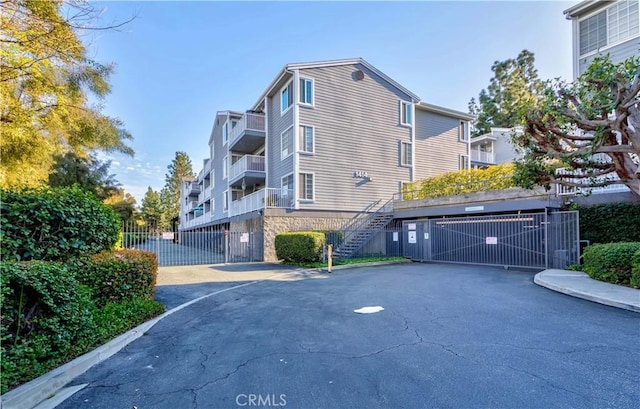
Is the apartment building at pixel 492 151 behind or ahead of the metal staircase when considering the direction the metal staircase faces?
behind

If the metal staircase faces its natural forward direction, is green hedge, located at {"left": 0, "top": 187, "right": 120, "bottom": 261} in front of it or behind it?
in front

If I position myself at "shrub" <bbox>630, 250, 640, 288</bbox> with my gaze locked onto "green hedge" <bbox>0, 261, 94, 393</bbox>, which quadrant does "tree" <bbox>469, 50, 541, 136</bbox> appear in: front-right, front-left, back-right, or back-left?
back-right

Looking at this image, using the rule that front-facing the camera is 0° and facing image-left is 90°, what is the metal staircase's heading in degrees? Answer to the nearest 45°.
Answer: approximately 45°

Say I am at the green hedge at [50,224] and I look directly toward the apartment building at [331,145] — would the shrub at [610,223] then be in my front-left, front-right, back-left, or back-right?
front-right

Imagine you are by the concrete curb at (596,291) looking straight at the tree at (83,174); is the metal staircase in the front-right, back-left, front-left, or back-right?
front-right

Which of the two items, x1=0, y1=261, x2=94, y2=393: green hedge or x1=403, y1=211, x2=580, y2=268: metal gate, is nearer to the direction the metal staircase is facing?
the green hedge

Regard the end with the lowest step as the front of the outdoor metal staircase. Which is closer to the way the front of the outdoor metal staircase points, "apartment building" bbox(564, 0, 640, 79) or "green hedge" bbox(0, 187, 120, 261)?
the green hedge

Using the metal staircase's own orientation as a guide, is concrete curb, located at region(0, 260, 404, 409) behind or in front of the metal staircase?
in front
